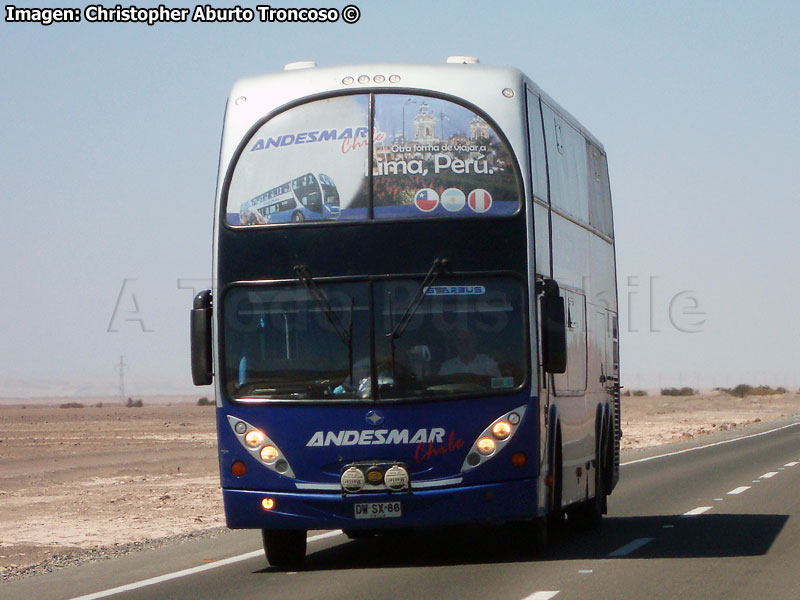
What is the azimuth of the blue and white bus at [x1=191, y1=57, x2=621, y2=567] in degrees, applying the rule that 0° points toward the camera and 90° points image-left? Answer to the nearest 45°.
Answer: approximately 0°
